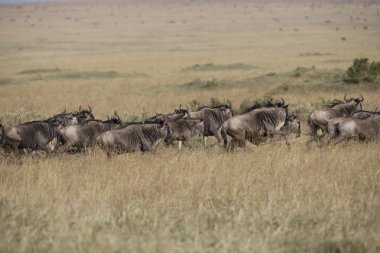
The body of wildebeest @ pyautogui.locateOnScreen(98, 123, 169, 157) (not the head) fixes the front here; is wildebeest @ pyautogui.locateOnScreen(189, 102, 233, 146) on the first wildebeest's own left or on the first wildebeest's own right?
on the first wildebeest's own left

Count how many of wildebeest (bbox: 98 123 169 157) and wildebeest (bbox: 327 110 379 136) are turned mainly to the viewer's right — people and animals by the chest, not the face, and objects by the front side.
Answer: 2

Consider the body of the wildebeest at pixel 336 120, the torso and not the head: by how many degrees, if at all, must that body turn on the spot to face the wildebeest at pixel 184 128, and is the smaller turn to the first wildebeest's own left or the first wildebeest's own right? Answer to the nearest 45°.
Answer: approximately 180°

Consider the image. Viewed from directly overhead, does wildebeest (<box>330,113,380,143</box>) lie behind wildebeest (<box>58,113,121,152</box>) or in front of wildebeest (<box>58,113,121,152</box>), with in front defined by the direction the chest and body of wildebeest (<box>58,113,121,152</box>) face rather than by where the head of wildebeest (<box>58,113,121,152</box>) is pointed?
in front

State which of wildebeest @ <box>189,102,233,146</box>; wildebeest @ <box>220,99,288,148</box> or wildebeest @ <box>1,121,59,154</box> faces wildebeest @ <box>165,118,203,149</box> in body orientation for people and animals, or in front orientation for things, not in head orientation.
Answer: wildebeest @ <box>1,121,59,154</box>

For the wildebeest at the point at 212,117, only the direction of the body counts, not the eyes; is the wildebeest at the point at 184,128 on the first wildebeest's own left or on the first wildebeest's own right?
on the first wildebeest's own right

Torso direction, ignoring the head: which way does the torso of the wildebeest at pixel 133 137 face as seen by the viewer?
to the viewer's right

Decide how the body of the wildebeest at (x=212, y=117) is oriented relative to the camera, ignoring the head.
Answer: to the viewer's right

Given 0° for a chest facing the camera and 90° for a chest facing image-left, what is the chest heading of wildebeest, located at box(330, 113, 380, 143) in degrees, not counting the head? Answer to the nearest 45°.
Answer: approximately 270°

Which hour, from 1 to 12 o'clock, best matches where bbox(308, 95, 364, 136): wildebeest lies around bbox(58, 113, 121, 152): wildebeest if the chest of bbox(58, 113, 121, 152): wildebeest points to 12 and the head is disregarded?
bbox(308, 95, 364, 136): wildebeest is roughly at 12 o'clock from bbox(58, 113, 121, 152): wildebeest.

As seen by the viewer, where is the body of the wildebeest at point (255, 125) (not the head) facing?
to the viewer's right
